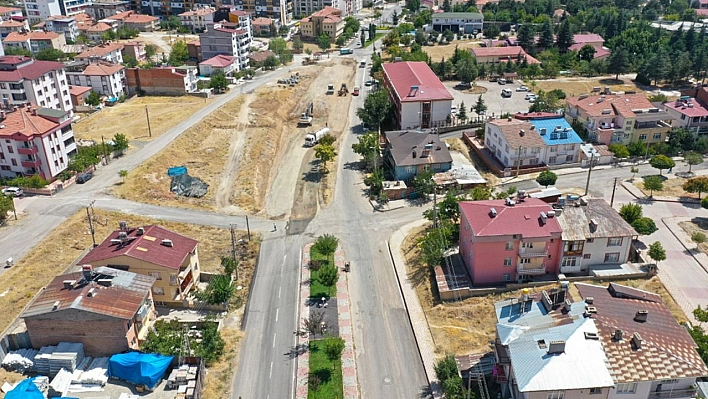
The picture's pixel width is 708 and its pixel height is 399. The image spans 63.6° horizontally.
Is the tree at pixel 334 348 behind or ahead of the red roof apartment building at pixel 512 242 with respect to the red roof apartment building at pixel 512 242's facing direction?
ahead

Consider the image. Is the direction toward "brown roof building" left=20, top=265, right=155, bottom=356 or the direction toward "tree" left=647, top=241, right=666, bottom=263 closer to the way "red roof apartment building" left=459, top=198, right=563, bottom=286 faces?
the brown roof building

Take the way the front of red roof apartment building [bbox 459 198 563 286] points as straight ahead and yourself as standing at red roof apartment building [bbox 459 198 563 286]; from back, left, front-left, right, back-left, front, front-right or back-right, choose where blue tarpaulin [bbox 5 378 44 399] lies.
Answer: front-right

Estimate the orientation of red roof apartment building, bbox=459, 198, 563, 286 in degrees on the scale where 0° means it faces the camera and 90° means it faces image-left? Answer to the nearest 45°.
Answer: approximately 0°

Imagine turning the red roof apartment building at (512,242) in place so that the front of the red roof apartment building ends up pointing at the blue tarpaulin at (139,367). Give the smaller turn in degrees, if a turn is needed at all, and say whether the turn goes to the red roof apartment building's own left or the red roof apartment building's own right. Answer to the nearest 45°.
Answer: approximately 45° to the red roof apartment building's own right
